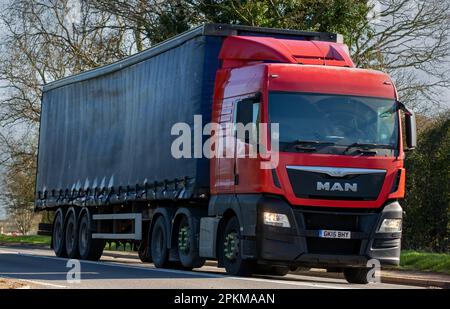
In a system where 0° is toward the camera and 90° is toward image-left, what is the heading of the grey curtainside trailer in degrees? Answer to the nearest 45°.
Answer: approximately 315°

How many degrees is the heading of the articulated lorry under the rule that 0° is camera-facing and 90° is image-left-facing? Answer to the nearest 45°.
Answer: approximately 315°
